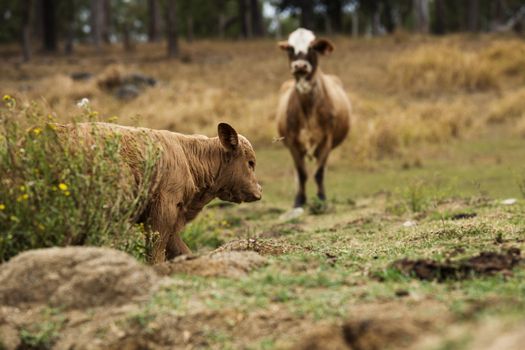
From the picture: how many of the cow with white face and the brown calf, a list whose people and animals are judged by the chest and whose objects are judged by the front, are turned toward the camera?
1

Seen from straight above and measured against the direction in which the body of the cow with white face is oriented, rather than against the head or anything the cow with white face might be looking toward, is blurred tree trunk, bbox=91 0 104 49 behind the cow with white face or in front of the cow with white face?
behind

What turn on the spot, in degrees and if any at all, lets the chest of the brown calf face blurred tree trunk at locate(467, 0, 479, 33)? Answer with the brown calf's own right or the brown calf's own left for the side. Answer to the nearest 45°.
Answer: approximately 45° to the brown calf's own left

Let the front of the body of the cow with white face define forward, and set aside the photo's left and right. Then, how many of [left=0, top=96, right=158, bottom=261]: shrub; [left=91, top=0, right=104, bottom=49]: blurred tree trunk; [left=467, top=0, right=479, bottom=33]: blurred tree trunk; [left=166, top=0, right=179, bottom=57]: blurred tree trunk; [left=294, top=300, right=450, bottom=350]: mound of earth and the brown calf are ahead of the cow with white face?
3

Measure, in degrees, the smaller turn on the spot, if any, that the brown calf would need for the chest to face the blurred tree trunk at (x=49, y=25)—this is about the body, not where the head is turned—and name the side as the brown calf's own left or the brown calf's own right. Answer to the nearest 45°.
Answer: approximately 90° to the brown calf's own left

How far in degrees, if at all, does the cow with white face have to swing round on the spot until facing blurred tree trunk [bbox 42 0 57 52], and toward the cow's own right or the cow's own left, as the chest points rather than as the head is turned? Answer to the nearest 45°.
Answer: approximately 135° to the cow's own right

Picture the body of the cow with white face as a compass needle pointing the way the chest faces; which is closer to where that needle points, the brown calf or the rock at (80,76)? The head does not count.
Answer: the brown calf

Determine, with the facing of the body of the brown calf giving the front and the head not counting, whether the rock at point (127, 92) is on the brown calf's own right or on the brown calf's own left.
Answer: on the brown calf's own left

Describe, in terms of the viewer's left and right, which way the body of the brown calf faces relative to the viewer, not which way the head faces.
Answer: facing to the right of the viewer

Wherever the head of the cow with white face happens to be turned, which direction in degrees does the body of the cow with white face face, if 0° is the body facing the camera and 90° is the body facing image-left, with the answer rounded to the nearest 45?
approximately 0°

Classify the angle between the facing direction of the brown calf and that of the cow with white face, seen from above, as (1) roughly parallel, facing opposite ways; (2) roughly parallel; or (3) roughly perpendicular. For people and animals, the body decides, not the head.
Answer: roughly perpendicular

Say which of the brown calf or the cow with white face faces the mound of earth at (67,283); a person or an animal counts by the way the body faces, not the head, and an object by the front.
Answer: the cow with white face

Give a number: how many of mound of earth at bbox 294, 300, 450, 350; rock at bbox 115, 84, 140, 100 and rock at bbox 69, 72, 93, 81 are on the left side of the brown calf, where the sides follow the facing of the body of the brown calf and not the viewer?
2

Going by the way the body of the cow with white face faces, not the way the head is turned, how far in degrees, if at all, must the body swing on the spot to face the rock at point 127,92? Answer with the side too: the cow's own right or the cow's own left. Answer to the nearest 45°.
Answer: approximately 135° to the cow's own right

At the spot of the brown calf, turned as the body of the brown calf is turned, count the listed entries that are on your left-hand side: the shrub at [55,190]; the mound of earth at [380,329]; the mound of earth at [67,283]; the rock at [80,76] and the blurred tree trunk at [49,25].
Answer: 2

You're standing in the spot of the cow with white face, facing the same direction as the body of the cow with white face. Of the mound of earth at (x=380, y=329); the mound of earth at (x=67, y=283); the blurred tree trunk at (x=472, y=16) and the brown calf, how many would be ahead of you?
3
